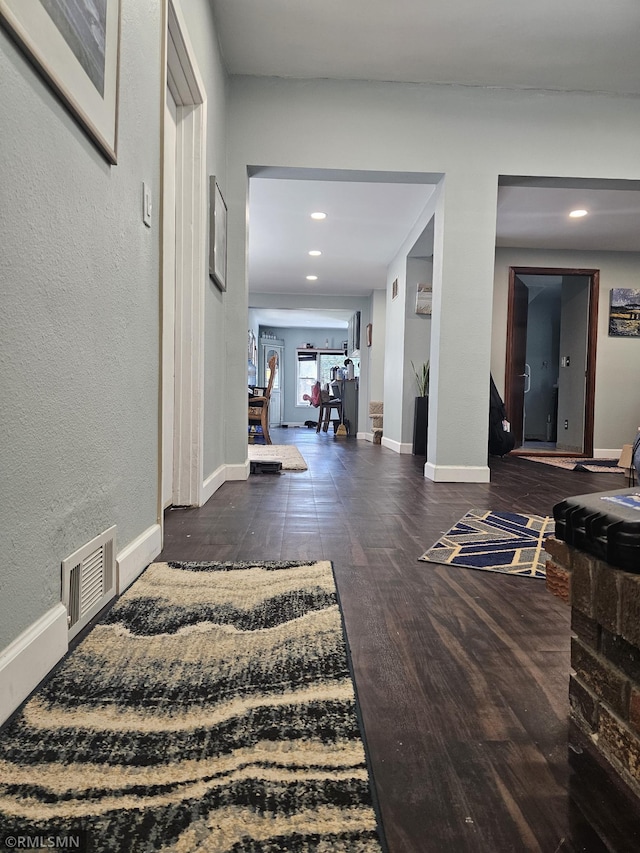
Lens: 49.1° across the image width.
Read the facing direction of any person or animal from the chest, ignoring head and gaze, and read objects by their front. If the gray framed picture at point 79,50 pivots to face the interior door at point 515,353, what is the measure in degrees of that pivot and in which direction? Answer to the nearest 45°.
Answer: approximately 45° to its left

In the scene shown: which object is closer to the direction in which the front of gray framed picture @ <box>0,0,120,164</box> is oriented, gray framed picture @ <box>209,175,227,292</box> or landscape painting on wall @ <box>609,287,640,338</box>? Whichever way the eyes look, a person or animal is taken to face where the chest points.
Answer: the landscape painting on wall

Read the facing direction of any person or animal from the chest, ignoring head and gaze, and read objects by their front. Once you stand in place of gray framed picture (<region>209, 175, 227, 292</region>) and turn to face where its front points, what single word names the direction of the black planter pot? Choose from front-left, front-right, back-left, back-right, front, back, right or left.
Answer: front-left

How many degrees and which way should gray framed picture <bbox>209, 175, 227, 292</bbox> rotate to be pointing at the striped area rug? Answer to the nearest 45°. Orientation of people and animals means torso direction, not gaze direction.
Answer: approximately 90° to its right

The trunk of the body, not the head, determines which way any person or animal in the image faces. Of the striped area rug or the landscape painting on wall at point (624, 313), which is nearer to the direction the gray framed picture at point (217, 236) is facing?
the landscape painting on wall

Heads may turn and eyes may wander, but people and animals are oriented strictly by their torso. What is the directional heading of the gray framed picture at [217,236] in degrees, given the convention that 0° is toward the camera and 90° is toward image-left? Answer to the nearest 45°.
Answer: approximately 270°

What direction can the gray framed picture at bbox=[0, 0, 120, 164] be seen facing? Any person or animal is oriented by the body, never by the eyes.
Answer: to the viewer's right

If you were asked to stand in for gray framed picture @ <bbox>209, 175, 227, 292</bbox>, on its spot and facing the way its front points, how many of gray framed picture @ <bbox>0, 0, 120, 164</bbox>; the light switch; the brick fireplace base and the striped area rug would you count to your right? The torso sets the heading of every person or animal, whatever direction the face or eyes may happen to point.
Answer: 4

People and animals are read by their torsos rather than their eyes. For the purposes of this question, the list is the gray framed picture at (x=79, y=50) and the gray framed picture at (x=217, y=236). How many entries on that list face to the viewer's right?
2

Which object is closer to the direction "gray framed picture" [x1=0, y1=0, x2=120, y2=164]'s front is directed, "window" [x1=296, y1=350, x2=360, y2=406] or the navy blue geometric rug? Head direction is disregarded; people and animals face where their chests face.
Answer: the navy blue geometric rug
